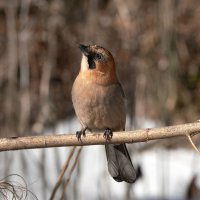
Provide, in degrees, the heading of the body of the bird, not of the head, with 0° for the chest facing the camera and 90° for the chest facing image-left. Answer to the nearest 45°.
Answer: approximately 45°
